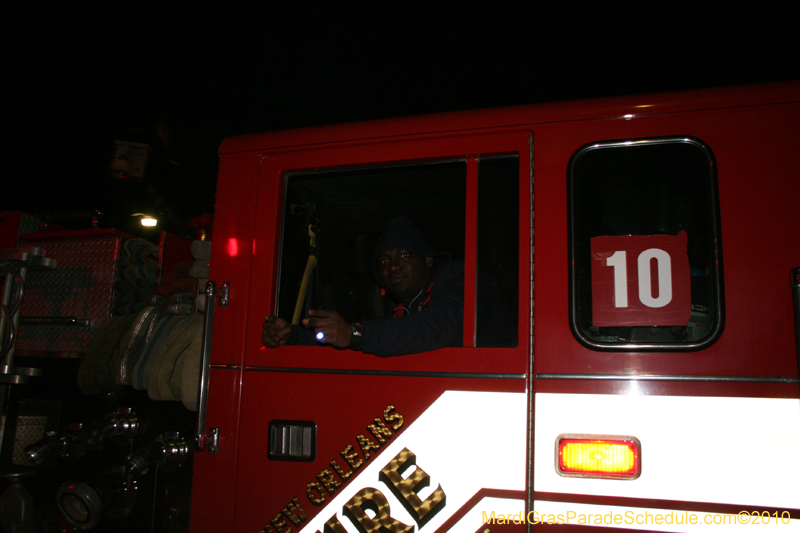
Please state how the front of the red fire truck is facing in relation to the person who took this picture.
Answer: facing to the right of the viewer
